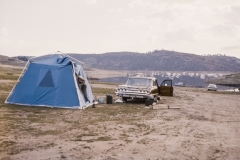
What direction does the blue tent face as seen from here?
to the viewer's right
